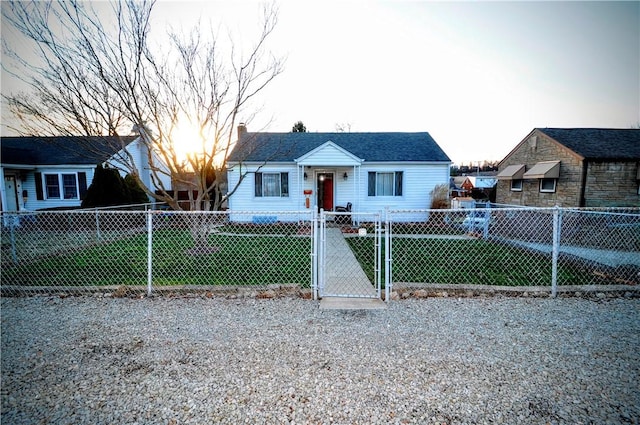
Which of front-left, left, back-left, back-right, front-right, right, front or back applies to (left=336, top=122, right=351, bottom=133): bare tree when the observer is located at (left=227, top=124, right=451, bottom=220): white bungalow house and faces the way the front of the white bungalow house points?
back

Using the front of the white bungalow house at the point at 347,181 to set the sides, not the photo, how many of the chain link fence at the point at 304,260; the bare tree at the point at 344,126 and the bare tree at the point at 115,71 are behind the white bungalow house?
1

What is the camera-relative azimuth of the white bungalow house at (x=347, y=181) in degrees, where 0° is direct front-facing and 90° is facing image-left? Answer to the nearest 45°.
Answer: approximately 0°

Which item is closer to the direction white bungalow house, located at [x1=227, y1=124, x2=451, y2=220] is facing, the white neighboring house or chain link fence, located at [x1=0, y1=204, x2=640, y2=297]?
the chain link fence

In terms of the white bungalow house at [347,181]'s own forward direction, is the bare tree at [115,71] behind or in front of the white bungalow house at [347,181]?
in front

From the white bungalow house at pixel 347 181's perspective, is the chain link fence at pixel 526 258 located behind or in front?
in front

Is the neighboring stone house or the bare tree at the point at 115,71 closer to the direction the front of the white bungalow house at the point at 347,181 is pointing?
the bare tree

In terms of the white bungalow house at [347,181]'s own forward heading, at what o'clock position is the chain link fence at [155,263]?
The chain link fence is roughly at 1 o'clock from the white bungalow house.

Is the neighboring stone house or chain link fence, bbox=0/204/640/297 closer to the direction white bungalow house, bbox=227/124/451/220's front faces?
the chain link fence

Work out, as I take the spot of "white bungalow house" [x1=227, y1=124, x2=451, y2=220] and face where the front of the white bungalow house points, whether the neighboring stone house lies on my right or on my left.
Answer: on my left

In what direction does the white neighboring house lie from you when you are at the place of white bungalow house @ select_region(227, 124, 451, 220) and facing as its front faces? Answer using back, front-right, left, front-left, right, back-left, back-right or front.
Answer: right
